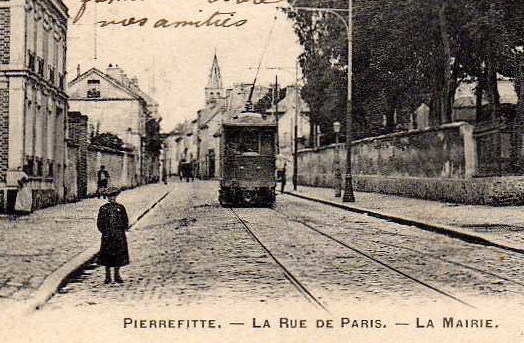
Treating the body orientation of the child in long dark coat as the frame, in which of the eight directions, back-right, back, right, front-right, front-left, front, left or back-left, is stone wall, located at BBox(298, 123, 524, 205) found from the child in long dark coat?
back-left

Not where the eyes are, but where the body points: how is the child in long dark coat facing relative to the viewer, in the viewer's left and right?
facing the viewer

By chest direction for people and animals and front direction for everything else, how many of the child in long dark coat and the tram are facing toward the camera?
2

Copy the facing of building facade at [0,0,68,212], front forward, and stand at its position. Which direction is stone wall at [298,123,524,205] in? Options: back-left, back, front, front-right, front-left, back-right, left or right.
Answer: front-left

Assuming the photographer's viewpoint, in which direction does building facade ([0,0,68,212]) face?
facing the viewer and to the right of the viewer

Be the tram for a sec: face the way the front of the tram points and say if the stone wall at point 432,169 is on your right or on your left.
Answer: on your left

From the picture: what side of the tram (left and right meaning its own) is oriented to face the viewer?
front
